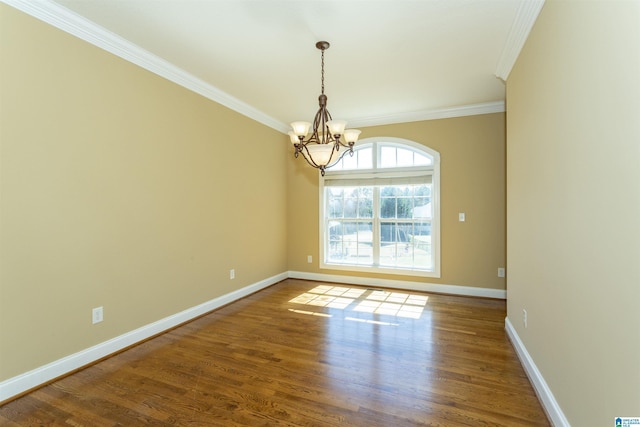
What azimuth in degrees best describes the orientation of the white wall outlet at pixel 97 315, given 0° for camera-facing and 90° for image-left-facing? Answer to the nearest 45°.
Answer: approximately 315°

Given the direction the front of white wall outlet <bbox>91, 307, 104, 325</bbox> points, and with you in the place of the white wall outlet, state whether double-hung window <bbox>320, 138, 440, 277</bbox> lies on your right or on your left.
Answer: on your left
